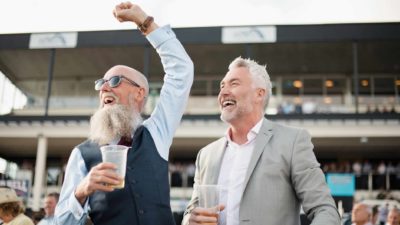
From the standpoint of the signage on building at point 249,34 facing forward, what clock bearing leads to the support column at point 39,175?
The support column is roughly at 3 o'clock from the signage on building.

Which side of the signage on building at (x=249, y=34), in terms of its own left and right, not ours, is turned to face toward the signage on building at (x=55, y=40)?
right

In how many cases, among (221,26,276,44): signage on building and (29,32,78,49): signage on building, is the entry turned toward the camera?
2

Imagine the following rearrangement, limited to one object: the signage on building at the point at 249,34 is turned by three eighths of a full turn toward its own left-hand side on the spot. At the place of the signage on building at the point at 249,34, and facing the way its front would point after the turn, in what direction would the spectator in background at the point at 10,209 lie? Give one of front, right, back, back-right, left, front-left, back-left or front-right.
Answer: back-right

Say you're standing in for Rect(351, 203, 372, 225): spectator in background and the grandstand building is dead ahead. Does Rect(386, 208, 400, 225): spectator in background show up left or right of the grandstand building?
right

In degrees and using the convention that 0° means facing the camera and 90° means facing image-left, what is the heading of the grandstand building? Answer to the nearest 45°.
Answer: approximately 0°

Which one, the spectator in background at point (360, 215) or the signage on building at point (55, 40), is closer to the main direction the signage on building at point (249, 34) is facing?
the spectator in background

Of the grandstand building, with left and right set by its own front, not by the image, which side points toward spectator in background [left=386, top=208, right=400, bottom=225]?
front

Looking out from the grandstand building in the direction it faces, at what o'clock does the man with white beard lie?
The man with white beard is roughly at 12 o'clock from the grandstand building.
